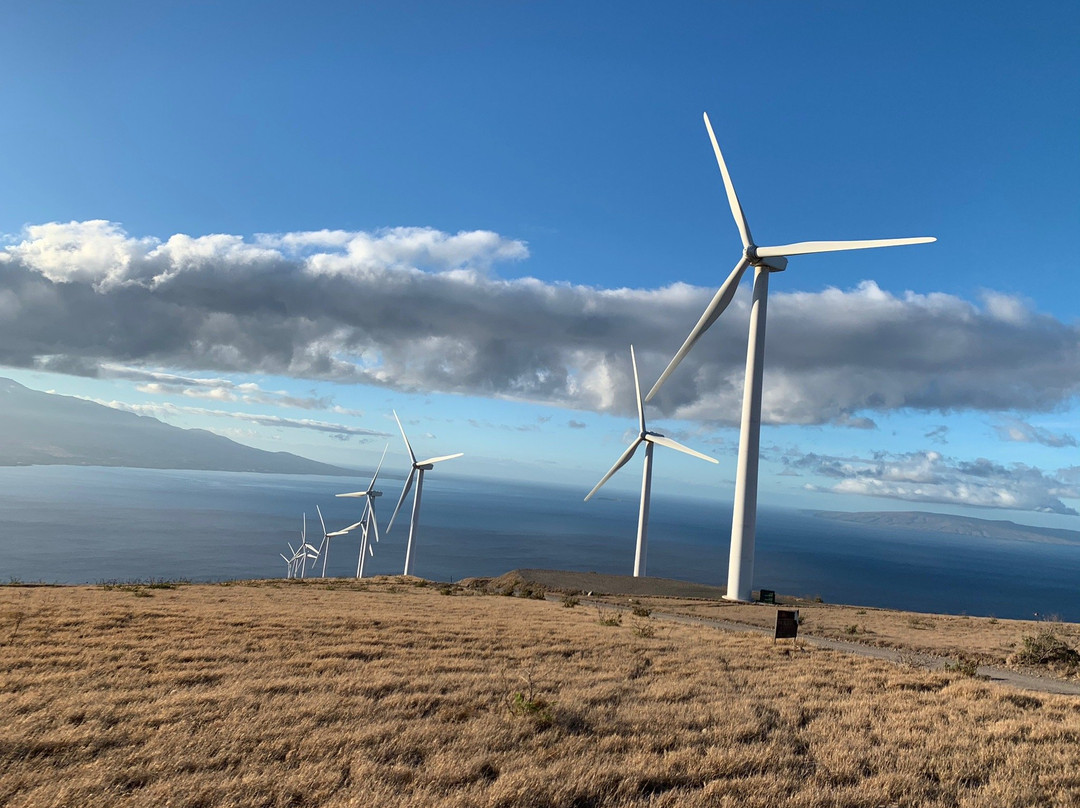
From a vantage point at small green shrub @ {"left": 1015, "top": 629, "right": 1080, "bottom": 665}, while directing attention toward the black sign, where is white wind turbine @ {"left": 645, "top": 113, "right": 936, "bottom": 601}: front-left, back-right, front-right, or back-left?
front-right

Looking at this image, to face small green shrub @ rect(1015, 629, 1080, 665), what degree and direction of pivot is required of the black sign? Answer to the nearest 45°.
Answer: approximately 90° to its left

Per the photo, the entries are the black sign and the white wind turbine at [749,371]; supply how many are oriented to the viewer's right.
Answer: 0

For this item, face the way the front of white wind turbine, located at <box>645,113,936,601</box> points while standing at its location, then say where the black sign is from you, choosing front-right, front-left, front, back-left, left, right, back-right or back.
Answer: front-left

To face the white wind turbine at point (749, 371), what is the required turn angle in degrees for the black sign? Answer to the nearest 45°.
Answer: approximately 180°

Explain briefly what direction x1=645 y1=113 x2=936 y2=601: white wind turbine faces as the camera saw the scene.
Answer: facing the viewer and to the left of the viewer

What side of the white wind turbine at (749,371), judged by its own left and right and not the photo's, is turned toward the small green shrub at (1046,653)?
left

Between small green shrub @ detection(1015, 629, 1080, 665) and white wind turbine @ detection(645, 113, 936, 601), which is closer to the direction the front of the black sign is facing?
the small green shrub

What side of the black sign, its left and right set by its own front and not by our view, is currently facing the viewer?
front
